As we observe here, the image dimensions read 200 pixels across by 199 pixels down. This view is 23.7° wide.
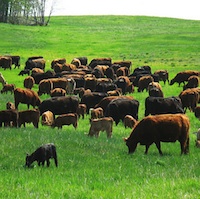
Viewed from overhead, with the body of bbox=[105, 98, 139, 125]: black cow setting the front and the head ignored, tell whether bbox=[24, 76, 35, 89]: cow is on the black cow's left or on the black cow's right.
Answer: on the black cow's right

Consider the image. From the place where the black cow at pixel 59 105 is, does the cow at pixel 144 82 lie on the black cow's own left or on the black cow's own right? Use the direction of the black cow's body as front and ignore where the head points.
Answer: on the black cow's own right

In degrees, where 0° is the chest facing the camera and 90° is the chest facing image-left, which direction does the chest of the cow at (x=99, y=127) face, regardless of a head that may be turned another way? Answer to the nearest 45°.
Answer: approximately 90°

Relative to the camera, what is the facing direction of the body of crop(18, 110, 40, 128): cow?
to the viewer's left

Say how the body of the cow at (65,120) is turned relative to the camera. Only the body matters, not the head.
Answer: to the viewer's left

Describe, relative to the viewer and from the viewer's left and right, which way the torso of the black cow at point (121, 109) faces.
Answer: facing to the left of the viewer

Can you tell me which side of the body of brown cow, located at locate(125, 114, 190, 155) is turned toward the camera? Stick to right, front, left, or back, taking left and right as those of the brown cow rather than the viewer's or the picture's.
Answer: left
